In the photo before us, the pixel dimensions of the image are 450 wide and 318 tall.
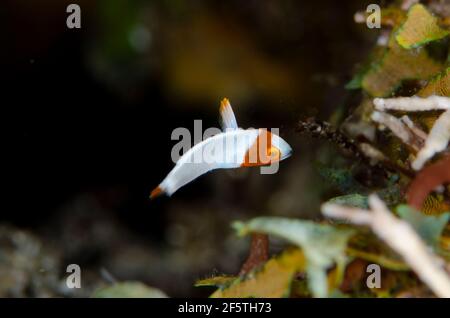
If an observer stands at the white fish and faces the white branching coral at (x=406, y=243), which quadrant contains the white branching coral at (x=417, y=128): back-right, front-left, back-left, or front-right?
front-left

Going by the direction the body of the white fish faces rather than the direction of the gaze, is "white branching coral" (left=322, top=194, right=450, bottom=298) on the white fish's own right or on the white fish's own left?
on the white fish's own right

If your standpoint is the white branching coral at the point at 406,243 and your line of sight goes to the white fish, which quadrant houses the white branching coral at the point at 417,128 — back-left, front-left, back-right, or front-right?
front-right

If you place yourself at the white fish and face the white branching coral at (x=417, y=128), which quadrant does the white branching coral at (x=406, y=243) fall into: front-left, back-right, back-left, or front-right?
front-right

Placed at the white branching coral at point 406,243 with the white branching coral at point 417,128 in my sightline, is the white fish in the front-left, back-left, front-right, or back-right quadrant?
front-left

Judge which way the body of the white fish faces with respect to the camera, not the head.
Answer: to the viewer's right
